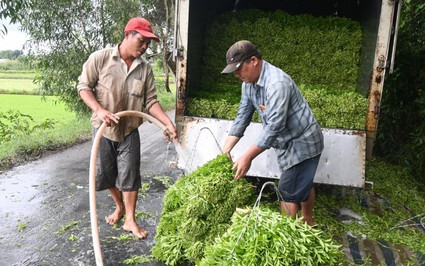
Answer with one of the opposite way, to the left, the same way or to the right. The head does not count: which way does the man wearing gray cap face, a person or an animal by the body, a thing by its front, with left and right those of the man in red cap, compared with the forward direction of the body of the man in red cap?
to the right

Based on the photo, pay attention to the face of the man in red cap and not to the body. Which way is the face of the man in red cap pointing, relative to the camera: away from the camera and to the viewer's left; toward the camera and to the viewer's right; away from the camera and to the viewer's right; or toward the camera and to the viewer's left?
toward the camera and to the viewer's right

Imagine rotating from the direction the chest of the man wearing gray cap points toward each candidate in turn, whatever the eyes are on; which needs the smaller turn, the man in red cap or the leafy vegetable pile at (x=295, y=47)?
the man in red cap

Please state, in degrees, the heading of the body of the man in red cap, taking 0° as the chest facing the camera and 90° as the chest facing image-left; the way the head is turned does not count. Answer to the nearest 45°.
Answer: approximately 315°

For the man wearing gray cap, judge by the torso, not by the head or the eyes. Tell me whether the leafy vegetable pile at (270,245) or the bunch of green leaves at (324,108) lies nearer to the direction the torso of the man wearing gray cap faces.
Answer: the leafy vegetable pile

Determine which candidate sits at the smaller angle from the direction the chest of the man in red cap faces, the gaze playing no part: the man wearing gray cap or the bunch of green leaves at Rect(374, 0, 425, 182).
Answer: the man wearing gray cap

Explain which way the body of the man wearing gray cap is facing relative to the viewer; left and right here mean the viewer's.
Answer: facing the viewer and to the left of the viewer

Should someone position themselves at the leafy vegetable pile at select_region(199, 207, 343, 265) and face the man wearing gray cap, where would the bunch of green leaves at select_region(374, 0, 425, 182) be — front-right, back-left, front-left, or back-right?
front-right

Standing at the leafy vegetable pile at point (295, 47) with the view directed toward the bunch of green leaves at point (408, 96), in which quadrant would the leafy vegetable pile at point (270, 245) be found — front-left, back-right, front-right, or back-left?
back-right

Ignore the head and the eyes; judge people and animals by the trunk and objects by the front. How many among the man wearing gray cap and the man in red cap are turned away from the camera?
0

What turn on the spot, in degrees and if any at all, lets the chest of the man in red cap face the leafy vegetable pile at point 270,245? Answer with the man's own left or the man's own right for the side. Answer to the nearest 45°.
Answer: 0° — they already face it

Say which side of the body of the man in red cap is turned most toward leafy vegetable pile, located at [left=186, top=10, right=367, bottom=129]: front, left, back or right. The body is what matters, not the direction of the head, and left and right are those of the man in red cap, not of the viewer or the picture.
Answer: left
